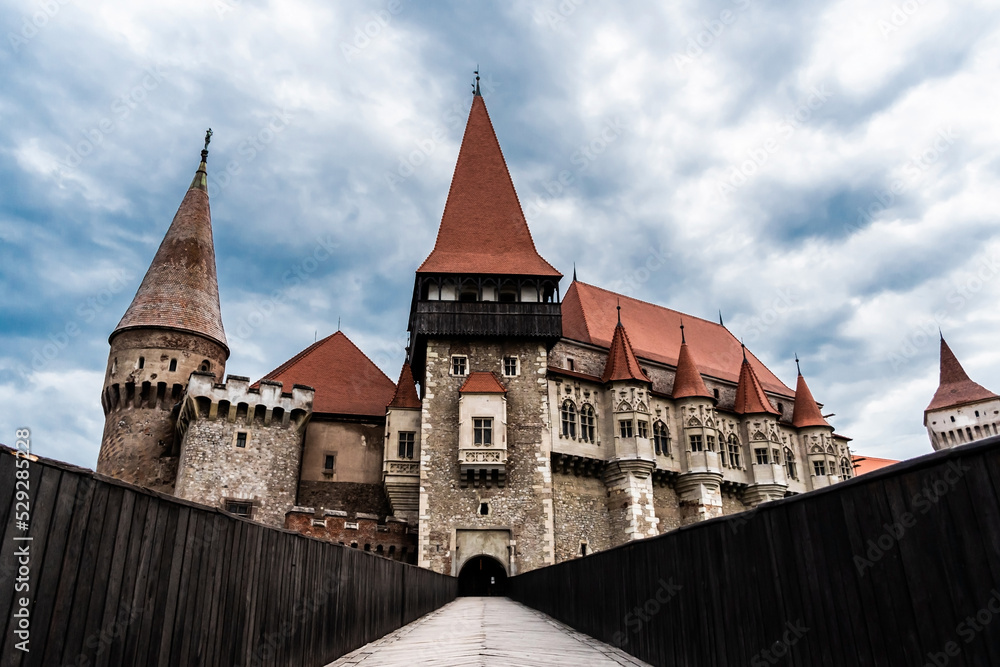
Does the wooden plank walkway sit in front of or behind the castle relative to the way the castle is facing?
in front

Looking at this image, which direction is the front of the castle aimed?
toward the camera

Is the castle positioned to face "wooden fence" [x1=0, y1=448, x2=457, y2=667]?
yes

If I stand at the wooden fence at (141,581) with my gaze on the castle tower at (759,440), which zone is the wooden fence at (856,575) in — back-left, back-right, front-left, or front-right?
front-right

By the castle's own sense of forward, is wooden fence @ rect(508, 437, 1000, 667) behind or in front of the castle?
in front

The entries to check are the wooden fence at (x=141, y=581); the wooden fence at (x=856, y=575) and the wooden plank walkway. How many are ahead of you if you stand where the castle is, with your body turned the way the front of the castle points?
3
